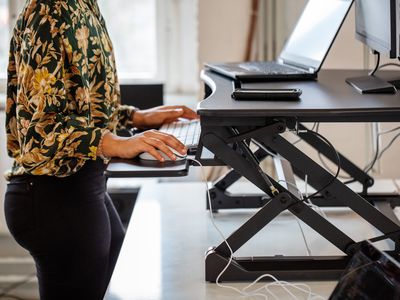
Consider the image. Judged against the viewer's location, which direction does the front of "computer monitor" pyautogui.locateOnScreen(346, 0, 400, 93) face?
facing the viewer and to the left of the viewer

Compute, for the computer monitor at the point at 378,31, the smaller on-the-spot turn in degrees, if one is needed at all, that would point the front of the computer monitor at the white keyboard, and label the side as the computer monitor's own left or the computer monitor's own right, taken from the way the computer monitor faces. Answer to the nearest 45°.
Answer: approximately 45° to the computer monitor's own right

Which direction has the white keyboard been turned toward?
to the viewer's left

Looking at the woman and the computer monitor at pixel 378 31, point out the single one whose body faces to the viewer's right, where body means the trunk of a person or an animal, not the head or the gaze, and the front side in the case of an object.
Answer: the woman

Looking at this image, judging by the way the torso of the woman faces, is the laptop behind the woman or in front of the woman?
in front

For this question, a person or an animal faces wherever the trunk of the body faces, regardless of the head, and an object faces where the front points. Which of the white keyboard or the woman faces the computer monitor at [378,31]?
the woman

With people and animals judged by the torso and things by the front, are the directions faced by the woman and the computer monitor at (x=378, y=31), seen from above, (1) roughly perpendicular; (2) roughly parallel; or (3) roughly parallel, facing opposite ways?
roughly parallel, facing opposite ways

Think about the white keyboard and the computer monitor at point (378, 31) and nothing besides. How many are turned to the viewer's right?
0

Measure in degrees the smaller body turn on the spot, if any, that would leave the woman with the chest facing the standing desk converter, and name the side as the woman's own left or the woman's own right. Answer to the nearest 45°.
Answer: approximately 45° to the woman's own right

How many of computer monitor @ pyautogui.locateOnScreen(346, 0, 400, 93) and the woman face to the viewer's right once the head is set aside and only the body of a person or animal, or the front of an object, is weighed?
1

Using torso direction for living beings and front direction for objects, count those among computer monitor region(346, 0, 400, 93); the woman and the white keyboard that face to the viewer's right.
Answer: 1

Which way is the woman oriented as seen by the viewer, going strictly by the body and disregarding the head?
to the viewer's right
